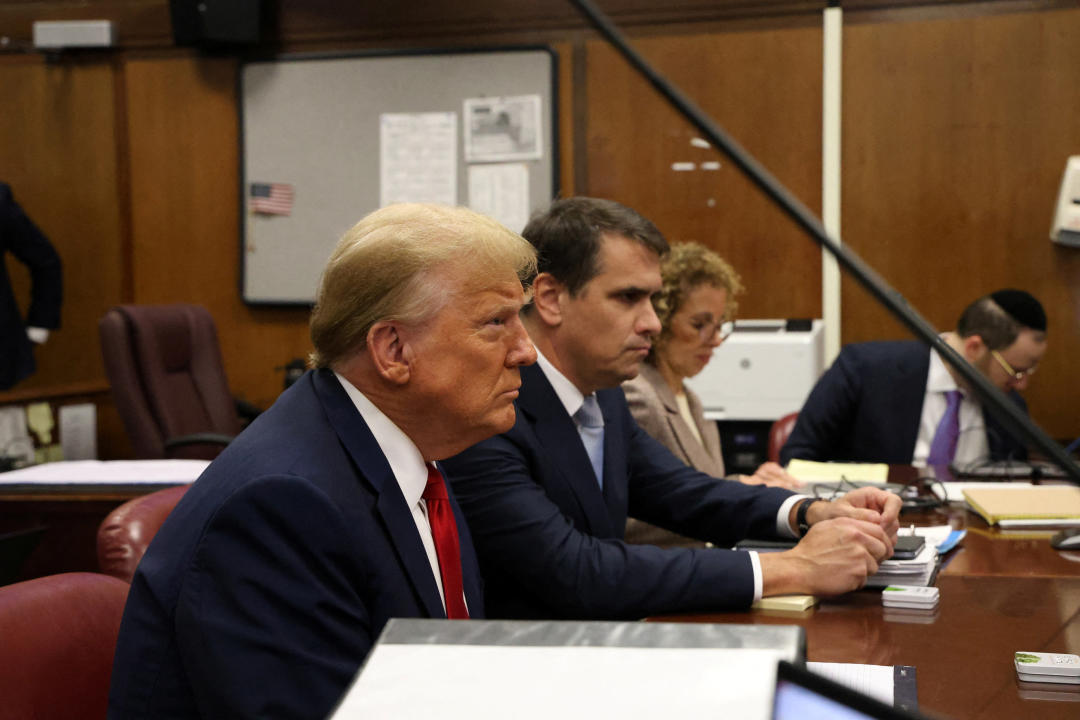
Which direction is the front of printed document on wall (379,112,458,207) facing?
toward the camera

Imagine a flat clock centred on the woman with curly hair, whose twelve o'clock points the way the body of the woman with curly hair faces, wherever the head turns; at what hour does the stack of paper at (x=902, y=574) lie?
The stack of paper is roughly at 1 o'clock from the woman with curly hair.

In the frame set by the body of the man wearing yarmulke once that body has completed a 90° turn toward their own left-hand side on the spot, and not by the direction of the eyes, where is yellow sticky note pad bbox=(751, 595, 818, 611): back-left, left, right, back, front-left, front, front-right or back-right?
back-right

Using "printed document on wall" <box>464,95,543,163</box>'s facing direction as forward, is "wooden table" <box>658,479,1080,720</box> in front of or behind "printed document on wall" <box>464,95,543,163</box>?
in front

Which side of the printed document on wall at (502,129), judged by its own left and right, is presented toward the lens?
front

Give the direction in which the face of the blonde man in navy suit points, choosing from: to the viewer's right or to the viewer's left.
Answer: to the viewer's right

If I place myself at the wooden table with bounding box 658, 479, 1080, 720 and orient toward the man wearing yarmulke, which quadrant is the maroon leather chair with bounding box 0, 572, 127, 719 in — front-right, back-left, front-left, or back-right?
back-left

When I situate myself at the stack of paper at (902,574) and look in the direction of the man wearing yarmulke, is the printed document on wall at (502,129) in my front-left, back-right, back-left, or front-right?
front-left

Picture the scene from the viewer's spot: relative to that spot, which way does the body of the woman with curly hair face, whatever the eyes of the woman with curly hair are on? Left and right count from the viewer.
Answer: facing the viewer and to the right of the viewer

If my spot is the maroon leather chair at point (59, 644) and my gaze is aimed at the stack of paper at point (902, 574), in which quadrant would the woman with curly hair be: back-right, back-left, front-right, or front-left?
front-left
